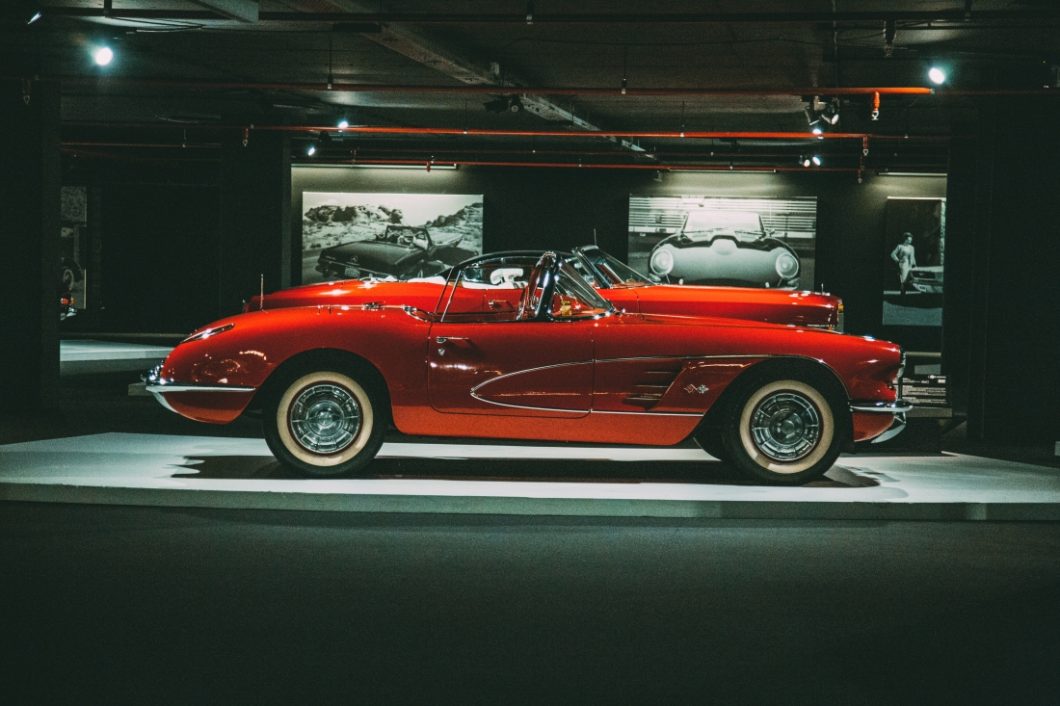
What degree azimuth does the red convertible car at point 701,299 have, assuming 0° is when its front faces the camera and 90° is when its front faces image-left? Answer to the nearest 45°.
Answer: approximately 270°

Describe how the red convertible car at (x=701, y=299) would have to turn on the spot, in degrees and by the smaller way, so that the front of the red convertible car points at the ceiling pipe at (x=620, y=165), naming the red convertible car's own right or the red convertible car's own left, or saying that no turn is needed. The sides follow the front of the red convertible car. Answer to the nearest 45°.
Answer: approximately 90° to the red convertible car's own left

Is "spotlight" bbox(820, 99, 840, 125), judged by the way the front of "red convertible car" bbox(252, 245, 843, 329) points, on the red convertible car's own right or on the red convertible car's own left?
on the red convertible car's own left

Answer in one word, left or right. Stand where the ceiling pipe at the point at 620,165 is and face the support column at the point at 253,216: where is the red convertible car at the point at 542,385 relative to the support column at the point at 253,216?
left

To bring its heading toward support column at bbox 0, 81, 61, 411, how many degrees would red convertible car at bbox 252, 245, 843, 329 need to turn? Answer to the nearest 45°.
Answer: approximately 180°

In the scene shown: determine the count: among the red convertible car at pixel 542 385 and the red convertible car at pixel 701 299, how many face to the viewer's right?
2

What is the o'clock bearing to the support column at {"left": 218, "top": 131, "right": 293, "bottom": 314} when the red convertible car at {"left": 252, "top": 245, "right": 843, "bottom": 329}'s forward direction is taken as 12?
The support column is roughly at 8 o'clock from the red convertible car.

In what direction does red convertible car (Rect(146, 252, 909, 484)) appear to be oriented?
to the viewer's right

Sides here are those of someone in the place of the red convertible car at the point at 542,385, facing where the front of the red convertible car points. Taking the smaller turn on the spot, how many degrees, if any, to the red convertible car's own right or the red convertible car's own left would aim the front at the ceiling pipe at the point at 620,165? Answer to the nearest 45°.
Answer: approximately 90° to the red convertible car's own left

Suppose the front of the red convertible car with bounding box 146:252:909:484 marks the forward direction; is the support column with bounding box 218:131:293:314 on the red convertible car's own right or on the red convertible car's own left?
on the red convertible car's own left

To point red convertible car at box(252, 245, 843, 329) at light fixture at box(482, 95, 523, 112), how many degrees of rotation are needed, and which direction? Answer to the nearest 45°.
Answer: approximately 135° to its left
